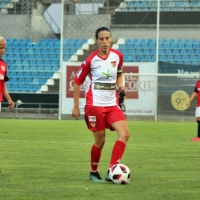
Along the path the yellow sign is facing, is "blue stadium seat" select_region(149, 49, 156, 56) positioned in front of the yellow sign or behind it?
behind

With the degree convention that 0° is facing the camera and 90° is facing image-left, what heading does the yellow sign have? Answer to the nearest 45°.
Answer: approximately 0°

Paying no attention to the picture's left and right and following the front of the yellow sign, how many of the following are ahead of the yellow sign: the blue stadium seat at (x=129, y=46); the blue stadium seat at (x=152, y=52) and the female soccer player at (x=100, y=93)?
1

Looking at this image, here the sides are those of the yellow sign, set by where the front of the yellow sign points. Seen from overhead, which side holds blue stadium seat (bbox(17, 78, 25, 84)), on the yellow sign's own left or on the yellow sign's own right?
on the yellow sign's own right

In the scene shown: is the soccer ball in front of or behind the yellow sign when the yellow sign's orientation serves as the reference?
in front

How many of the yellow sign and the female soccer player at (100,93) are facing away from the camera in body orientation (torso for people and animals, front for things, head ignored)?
0

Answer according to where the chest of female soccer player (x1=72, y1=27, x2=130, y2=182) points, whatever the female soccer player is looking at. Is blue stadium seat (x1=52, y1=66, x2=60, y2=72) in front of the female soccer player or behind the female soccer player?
behind

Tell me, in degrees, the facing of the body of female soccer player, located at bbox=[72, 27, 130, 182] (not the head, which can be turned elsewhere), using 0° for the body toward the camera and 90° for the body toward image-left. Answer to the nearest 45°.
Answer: approximately 315°

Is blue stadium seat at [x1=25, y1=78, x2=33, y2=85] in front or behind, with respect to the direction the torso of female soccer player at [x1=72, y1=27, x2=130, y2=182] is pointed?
behind

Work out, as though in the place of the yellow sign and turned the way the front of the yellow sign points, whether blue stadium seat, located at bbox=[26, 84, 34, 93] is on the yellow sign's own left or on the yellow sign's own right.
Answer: on the yellow sign's own right

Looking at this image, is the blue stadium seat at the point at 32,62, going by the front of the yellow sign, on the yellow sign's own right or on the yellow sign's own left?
on the yellow sign's own right

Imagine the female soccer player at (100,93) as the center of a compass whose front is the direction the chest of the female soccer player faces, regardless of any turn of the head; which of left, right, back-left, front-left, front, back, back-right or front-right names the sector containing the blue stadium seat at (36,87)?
back-left
